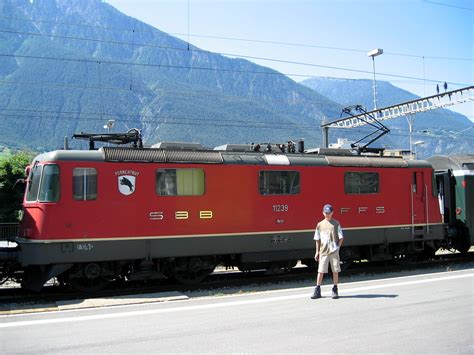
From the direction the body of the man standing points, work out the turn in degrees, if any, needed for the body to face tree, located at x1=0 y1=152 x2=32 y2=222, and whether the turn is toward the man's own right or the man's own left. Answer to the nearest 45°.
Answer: approximately 135° to the man's own right

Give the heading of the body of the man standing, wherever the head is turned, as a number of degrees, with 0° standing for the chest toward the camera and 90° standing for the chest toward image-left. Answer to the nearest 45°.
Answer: approximately 0°
